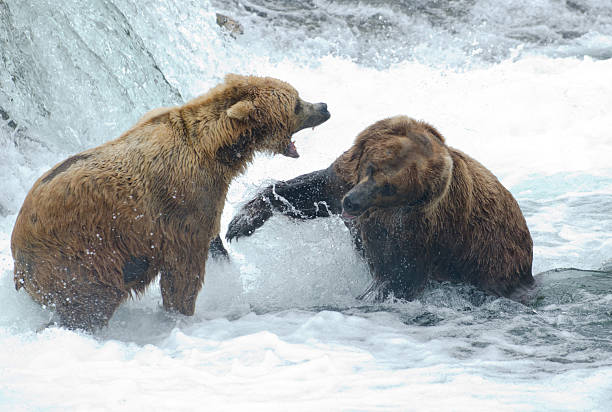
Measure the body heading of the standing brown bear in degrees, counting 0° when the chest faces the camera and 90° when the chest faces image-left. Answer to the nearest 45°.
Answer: approximately 270°

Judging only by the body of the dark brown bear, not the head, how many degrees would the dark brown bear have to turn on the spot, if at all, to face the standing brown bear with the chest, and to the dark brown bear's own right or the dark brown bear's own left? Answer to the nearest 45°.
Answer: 0° — it already faces it

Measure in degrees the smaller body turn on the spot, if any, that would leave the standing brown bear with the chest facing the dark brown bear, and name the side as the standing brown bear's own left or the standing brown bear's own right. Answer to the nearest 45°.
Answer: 0° — it already faces it

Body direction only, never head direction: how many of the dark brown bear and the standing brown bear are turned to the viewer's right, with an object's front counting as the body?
1
